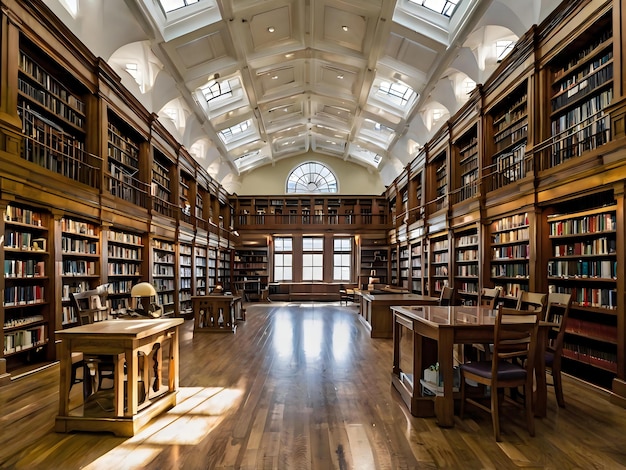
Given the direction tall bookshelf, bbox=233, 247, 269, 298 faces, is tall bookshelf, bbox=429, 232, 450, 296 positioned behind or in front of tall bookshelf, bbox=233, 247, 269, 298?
in front

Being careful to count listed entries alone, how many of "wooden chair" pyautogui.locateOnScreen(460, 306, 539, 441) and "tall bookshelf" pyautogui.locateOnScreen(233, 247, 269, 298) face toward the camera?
1

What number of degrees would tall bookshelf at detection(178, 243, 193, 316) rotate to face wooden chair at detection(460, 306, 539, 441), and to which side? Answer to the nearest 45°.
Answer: approximately 45° to its right

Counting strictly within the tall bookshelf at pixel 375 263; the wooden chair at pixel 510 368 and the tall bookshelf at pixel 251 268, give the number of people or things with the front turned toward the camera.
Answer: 2

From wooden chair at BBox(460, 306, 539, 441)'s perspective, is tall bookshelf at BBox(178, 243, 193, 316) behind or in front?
in front

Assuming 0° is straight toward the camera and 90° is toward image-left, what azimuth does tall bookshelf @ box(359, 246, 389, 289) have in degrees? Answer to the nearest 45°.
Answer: approximately 0°
